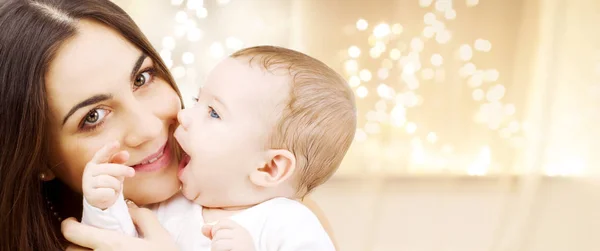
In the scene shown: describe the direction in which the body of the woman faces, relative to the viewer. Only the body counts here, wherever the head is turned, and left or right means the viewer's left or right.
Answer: facing the viewer and to the right of the viewer

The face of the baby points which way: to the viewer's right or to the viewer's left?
to the viewer's left

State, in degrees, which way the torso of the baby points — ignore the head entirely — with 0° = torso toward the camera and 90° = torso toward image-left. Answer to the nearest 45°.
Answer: approximately 90°

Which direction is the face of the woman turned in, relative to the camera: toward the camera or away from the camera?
toward the camera
